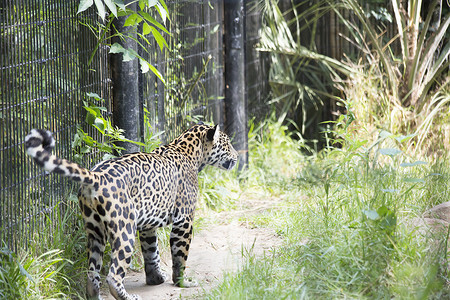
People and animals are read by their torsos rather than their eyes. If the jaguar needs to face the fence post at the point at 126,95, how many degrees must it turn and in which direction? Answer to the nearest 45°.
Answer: approximately 45° to its left

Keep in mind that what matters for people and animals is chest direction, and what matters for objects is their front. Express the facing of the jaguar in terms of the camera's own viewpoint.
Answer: facing away from the viewer and to the right of the viewer

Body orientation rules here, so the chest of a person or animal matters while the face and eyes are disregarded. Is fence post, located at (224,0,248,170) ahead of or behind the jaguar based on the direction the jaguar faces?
ahead
